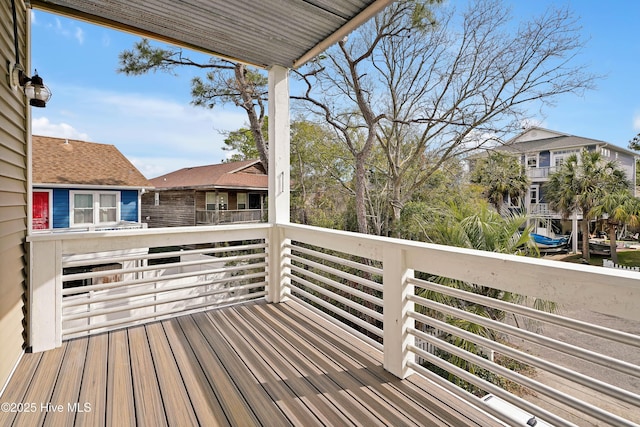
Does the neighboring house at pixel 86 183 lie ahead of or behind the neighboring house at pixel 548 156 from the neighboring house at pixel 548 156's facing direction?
ahead

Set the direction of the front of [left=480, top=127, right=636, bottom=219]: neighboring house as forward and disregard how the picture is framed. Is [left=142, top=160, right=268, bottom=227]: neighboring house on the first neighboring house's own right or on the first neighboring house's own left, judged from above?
on the first neighboring house's own right

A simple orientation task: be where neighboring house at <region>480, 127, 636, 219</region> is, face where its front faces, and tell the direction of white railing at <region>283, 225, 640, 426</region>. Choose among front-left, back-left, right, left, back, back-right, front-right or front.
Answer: front-left

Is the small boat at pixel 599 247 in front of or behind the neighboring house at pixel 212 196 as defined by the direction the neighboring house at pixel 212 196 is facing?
in front

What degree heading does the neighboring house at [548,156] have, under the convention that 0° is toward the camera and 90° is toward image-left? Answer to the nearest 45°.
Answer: approximately 45°

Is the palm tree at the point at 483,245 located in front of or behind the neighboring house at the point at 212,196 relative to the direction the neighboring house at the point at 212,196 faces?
in front

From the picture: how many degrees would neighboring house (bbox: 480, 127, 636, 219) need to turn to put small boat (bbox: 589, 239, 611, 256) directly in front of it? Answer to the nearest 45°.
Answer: approximately 45° to its left
